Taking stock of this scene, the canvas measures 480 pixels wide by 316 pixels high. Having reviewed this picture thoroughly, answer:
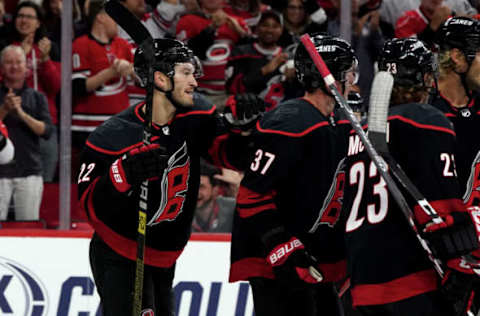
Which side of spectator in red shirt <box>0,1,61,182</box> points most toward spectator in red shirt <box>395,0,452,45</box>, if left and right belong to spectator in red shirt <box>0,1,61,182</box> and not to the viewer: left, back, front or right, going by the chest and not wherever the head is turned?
left

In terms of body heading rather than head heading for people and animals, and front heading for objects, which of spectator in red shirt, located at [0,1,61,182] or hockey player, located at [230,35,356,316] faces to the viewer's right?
the hockey player

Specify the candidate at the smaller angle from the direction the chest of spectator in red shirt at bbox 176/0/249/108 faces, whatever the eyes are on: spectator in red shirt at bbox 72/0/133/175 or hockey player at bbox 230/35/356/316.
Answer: the hockey player

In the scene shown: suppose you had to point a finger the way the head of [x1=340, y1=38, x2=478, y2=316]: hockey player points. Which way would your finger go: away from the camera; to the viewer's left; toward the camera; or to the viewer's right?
away from the camera

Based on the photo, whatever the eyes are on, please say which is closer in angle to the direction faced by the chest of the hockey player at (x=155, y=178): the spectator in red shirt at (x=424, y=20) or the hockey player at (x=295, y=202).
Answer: the hockey player

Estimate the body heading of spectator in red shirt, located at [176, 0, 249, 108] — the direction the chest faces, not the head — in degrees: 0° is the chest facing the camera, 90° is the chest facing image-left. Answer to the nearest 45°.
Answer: approximately 0°

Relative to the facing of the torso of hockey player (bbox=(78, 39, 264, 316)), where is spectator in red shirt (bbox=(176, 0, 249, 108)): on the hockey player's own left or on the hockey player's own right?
on the hockey player's own left

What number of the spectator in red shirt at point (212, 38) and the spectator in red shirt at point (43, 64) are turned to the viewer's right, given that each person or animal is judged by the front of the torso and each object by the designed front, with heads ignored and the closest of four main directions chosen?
0
